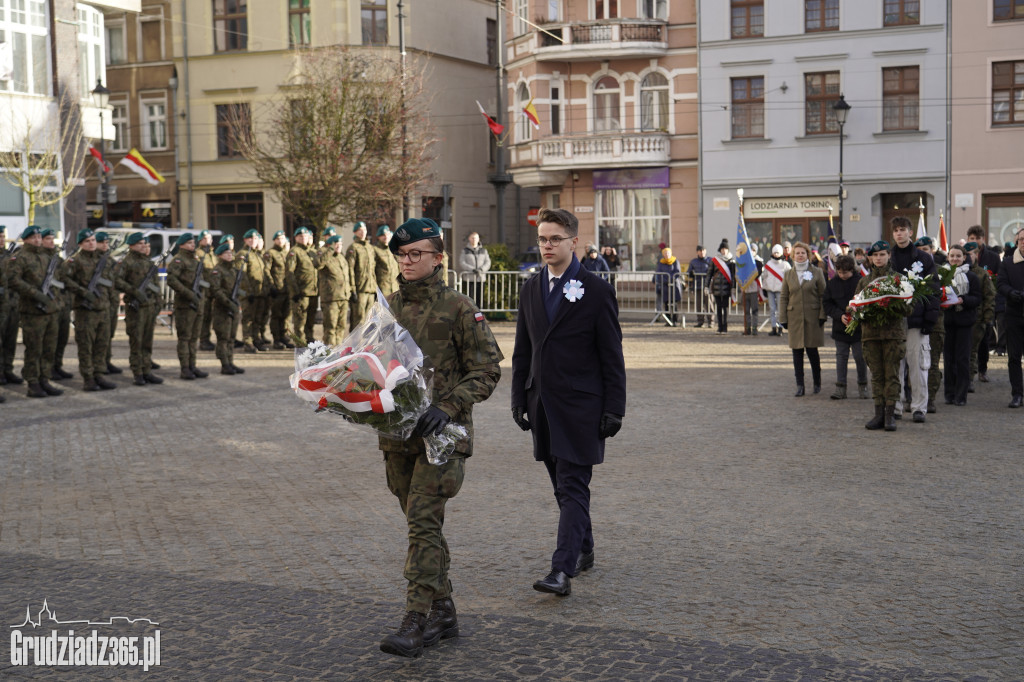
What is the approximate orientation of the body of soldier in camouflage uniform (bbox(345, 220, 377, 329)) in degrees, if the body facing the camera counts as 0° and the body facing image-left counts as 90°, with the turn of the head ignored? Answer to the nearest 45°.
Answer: approximately 315°

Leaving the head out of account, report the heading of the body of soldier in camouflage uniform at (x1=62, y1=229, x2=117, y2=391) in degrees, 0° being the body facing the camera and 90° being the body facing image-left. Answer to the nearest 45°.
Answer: approximately 315°

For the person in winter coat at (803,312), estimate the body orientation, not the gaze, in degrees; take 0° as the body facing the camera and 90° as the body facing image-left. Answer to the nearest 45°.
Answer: approximately 0°

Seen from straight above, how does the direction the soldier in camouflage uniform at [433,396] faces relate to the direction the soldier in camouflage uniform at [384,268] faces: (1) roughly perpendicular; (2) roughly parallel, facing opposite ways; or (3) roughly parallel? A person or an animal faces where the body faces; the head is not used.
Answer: roughly perpendicular

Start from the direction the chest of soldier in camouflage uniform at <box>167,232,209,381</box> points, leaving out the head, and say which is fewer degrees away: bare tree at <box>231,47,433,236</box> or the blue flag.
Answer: the blue flag

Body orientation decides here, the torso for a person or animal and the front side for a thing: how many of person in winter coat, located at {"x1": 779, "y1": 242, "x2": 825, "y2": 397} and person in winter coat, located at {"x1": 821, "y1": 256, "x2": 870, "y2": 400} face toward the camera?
2

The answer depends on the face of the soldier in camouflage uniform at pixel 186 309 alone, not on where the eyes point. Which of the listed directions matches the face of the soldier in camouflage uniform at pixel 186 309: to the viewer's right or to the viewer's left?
to the viewer's right

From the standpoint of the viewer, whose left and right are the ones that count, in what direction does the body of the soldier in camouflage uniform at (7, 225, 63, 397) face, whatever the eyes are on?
facing the viewer and to the right of the viewer

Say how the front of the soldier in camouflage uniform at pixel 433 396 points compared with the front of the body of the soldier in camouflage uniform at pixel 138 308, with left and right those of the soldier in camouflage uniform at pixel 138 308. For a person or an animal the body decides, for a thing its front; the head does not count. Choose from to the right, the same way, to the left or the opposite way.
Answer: to the right

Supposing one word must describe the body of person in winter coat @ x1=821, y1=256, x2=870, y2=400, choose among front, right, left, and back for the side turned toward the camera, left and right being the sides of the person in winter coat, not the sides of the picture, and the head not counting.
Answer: front

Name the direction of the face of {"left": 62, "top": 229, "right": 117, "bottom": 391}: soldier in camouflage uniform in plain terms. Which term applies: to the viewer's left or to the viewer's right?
to the viewer's right
